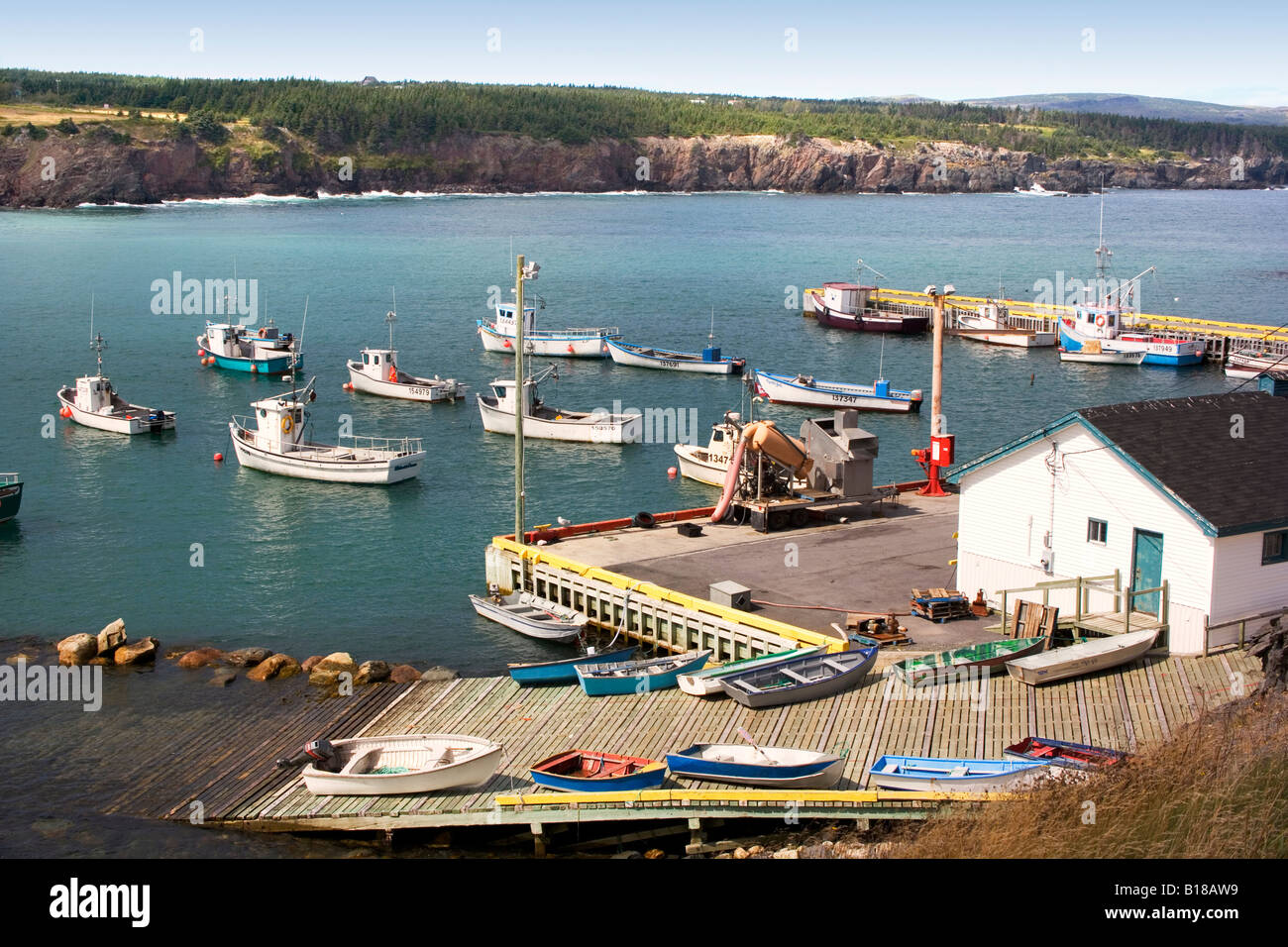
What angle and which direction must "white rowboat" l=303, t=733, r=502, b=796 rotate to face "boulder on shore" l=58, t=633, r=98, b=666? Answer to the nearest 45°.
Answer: approximately 135° to its left

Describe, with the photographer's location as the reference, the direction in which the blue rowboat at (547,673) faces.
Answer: facing away from the viewer and to the right of the viewer

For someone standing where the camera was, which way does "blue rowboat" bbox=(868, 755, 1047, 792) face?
facing to the right of the viewer

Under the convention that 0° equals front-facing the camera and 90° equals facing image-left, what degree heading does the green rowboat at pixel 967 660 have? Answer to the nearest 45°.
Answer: approximately 225°

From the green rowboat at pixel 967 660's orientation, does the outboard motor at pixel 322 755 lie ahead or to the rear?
to the rear

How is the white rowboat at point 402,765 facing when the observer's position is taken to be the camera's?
facing to the right of the viewer

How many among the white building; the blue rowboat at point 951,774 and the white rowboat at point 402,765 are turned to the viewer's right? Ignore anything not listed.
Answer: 2

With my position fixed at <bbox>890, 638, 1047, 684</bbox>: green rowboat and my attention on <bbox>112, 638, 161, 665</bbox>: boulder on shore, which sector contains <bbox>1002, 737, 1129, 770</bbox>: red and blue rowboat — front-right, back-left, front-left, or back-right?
back-left
